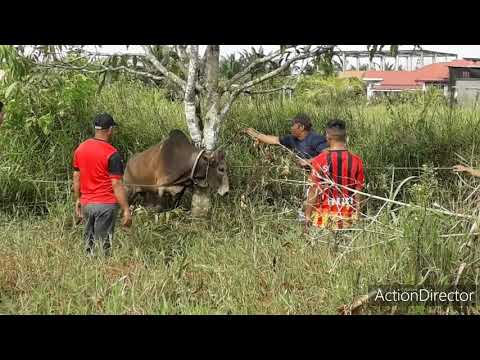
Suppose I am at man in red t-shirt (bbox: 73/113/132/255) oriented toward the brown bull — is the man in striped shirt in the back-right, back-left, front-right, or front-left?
front-right

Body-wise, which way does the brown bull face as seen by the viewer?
to the viewer's right

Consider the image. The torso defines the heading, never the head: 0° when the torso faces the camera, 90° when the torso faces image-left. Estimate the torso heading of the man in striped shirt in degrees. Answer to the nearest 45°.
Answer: approximately 180°

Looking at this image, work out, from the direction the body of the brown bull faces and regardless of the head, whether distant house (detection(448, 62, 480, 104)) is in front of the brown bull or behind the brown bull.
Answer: in front

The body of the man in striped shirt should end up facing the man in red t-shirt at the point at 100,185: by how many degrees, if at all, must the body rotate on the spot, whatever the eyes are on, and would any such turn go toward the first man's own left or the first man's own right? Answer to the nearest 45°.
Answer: approximately 90° to the first man's own left

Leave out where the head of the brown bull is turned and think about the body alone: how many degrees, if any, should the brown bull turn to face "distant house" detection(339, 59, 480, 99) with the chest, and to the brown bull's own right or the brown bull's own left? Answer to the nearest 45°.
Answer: approximately 45° to the brown bull's own left

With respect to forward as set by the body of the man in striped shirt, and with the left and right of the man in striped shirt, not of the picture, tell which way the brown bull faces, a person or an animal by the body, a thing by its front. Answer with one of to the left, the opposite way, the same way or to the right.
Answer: to the right

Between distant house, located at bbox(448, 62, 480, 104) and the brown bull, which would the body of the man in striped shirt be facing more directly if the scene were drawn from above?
the distant house

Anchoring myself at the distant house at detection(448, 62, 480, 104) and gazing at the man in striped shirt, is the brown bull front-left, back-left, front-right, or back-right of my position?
front-right

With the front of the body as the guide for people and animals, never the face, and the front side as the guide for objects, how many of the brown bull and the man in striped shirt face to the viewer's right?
1

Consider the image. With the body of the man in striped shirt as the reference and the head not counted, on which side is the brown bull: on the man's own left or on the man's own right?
on the man's own left

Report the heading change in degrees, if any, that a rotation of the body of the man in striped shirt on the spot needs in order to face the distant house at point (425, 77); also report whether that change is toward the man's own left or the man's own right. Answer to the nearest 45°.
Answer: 0° — they already face it

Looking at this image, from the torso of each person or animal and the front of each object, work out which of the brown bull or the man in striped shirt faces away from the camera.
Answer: the man in striped shirt

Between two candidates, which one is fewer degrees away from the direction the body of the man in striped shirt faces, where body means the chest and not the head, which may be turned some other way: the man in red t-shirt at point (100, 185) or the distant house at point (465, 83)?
the distant house

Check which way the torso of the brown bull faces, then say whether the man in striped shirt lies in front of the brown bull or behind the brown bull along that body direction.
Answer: in front
